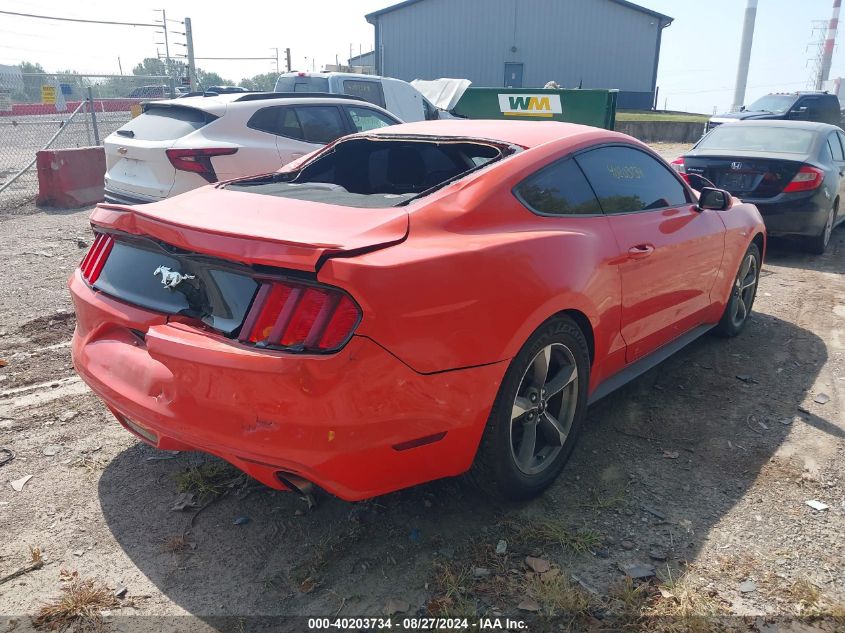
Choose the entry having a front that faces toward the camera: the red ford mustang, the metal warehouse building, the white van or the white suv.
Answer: the metal warehouse building

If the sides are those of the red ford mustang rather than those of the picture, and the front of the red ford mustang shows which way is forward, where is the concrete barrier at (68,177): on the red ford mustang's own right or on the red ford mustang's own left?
on the red ford mustang's own left

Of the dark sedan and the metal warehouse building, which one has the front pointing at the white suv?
the metal warehouse building

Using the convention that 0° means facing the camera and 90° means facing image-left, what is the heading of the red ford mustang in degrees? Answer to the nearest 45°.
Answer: approximately 225°

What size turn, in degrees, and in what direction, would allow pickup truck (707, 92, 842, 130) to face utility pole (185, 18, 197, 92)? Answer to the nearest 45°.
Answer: approximately 45° to its right

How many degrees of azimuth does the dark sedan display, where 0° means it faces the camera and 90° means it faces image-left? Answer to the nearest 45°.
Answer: approximately 225°

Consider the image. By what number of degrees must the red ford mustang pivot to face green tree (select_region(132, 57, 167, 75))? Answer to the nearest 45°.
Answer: approximately 45° to its left

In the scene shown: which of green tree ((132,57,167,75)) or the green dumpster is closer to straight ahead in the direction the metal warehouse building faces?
the green dumpster

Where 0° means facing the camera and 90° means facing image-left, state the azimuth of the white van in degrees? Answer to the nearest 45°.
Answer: approximately 225°

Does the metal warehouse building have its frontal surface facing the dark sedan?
yes

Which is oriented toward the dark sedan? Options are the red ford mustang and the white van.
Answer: the red ford mustang

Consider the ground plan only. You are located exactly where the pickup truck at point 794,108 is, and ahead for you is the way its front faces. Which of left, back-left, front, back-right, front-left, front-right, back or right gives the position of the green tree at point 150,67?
front-right
